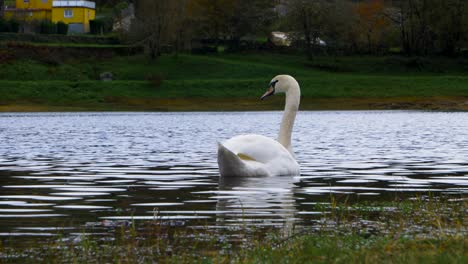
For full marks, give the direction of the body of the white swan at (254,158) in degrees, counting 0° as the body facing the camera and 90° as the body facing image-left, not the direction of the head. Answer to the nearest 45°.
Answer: approximately 225°
